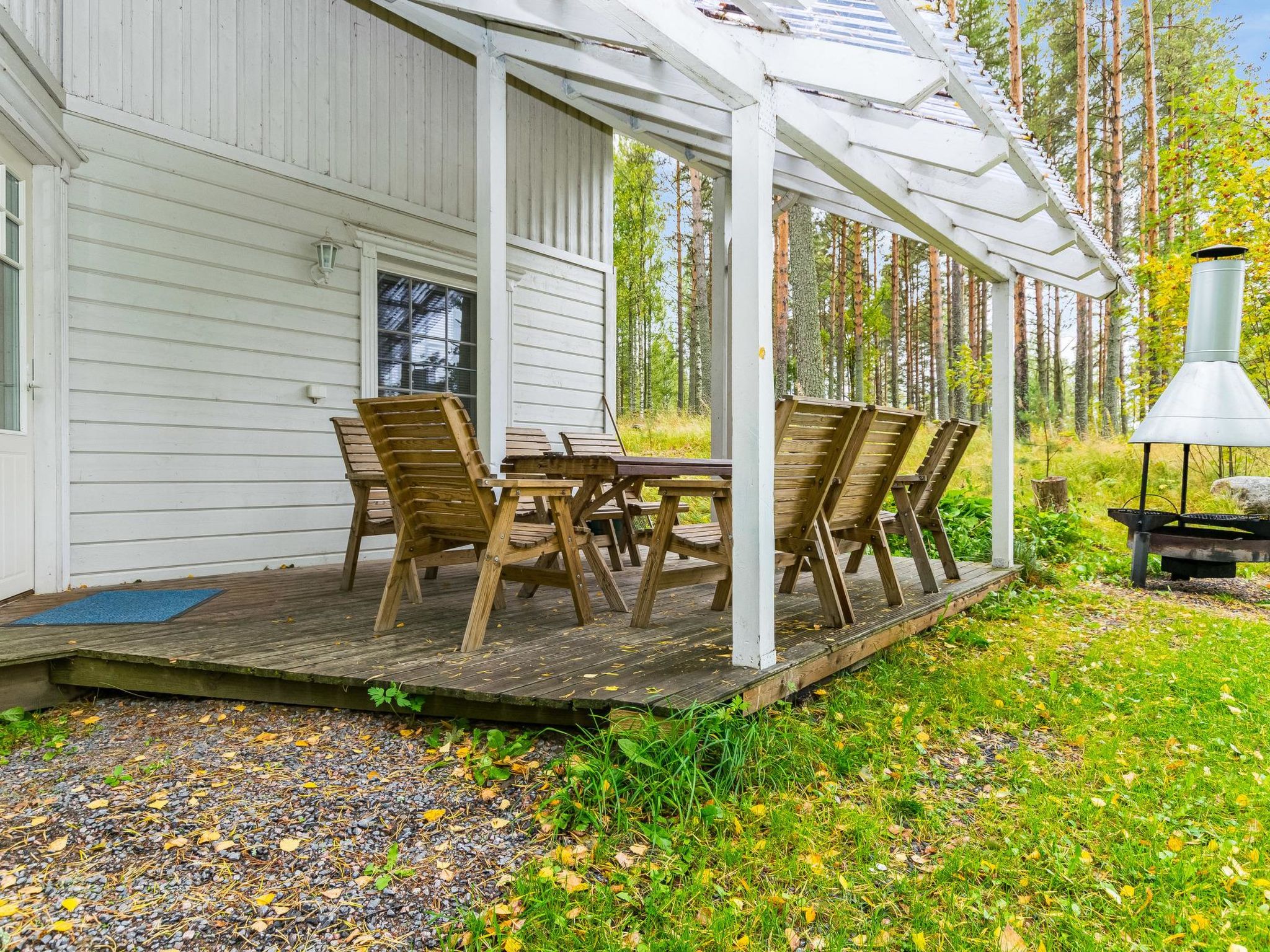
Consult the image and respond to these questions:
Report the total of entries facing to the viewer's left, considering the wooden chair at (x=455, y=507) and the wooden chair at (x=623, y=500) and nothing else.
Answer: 0

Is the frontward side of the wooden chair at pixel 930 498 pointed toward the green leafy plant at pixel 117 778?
no

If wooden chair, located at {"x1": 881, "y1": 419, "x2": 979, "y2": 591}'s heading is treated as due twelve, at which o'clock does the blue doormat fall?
The blue doormat is roughly at 11 o'clock from the wooden chair.

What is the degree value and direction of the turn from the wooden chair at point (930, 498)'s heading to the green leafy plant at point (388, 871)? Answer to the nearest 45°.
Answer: approximately 90° to its left

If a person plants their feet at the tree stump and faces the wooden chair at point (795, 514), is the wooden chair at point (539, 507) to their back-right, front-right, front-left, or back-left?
front-right

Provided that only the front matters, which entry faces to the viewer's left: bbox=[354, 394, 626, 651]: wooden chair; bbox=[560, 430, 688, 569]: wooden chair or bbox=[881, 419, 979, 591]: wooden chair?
bbox=[881, 419, 979, 591]: wooden chair

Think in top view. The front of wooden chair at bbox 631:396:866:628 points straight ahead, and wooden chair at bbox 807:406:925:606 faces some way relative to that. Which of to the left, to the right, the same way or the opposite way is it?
the same way

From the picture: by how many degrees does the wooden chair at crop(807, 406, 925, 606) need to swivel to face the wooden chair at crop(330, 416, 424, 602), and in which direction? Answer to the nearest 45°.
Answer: approximately 45° to its left

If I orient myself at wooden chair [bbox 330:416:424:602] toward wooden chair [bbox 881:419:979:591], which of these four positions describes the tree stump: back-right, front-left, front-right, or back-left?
front-left

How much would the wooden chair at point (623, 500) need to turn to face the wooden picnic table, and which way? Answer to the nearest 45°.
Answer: approximately 45° to its right

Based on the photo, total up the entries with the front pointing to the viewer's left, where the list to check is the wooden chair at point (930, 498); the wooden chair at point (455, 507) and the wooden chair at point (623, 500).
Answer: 1

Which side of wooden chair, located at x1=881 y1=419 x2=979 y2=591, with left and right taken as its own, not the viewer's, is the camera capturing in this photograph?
left

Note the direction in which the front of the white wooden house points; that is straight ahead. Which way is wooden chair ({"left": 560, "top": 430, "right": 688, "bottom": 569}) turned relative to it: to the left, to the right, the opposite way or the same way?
the same way

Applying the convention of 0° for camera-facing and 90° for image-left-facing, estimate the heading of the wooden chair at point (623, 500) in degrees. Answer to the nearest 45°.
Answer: approximately 315°

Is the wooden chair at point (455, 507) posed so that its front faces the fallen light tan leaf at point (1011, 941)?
no

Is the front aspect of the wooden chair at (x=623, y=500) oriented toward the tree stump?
no

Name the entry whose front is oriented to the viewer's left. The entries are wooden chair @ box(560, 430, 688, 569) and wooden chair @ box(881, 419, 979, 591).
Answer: wooden chair @ box(881, 419, 979, 591)

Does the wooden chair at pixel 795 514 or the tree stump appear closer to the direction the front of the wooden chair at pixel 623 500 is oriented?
the wooden chair

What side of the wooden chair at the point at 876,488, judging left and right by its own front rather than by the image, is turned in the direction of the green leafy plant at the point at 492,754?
left
